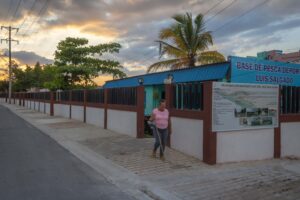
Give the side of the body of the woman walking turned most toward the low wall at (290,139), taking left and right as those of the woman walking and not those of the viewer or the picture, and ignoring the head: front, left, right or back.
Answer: left

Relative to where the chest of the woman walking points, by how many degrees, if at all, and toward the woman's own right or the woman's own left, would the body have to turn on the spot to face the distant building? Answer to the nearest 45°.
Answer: approximately 135° to the woman's own left

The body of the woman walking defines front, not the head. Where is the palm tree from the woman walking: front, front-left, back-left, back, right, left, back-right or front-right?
back

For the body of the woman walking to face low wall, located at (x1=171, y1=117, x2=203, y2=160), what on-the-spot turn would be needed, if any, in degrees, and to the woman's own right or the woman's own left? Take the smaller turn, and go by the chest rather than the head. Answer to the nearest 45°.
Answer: approximately 135° to the woman's own left

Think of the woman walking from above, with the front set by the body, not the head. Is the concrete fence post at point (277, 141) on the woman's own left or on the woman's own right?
on the woman's own left

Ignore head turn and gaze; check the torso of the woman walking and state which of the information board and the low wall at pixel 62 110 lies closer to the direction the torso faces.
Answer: the information board

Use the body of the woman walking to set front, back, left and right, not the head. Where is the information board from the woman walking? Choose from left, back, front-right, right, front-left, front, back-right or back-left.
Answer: left

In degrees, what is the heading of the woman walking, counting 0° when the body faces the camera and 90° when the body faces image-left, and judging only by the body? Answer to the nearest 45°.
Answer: approximately 0°
